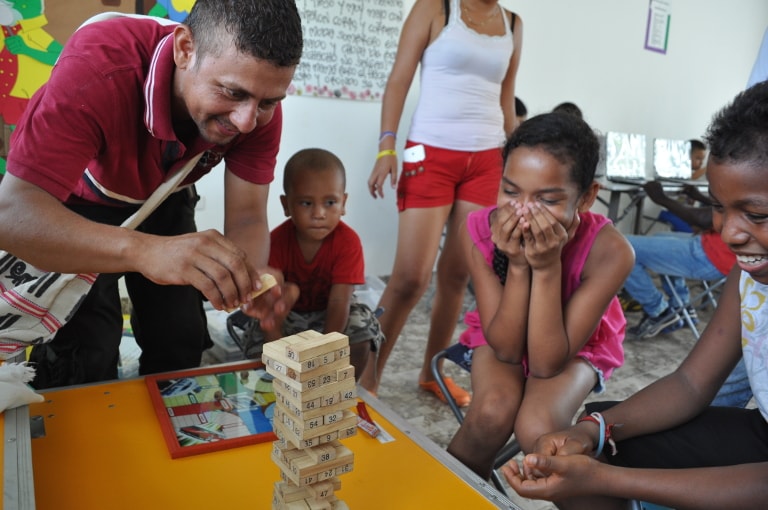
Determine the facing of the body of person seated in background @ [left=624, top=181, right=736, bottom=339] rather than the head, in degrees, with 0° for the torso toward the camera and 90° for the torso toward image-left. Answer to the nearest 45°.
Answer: approximately 90°

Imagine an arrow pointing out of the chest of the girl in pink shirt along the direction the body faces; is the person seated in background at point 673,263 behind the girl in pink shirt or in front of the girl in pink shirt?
behind

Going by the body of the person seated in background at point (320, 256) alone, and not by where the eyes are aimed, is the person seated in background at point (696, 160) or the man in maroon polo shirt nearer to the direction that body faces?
the man in maroon polo shirt

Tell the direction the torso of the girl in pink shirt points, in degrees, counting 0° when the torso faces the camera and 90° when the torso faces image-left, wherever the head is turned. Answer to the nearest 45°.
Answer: approximately 45°

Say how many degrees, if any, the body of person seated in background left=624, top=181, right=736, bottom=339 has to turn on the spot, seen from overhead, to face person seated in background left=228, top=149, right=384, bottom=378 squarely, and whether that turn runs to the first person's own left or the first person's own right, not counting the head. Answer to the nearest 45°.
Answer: approximately 45° to the first person's own left

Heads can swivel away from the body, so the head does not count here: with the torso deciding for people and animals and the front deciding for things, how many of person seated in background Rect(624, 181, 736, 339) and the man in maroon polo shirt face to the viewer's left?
1

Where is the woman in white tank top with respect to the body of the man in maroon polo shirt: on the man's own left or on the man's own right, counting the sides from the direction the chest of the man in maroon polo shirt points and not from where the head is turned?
on the man's own left
